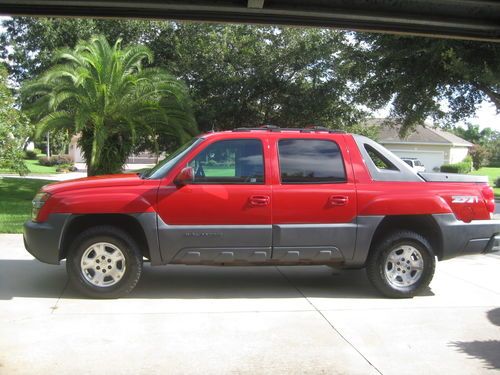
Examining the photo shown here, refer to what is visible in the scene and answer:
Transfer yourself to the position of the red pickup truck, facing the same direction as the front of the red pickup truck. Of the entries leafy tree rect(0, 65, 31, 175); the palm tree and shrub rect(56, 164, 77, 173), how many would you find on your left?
0

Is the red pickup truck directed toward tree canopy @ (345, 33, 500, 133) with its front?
no

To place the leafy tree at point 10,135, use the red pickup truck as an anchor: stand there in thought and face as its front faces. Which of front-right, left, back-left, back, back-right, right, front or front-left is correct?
front-right

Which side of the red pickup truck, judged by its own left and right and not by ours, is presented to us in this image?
left

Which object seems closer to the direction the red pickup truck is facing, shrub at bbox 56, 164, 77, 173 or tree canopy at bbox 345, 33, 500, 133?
the shrub

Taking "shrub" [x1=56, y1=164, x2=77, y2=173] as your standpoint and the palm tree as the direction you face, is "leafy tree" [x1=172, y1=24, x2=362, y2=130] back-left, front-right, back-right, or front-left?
front-left

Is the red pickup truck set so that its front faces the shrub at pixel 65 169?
no

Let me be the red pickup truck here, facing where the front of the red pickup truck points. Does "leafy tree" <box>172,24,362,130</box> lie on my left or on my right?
on my right

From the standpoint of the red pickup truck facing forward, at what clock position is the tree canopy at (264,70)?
The tree canopy is roughly at 3 o'clock from the red pickup truck.

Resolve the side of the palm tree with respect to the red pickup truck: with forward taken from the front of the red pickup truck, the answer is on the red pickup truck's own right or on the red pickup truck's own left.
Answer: on the red pickup truck's own right
